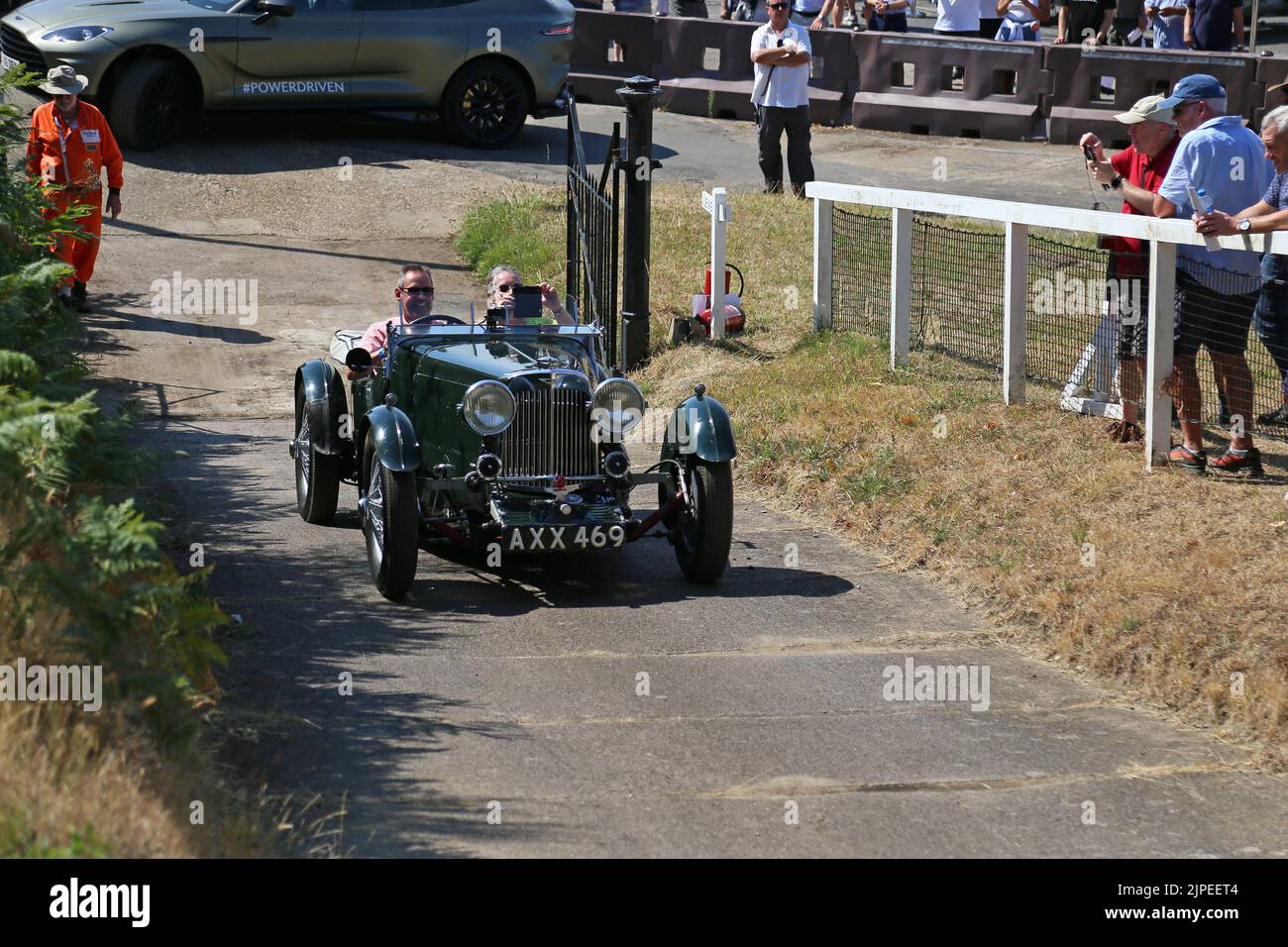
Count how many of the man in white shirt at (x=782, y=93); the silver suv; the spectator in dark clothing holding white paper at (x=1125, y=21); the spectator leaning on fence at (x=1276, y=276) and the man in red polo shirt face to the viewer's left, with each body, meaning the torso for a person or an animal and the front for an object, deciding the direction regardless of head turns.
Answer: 3

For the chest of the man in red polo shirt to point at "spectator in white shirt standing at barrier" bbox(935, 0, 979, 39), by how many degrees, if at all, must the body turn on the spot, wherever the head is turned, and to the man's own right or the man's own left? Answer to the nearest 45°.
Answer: approximately 90° to the man's own right

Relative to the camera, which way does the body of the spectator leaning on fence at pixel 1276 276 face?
to the viewer's left

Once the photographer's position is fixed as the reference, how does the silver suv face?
facing to the left of the viewer

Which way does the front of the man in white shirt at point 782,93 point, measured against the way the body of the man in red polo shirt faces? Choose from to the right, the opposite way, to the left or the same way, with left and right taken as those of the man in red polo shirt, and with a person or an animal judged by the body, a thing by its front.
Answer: to the left

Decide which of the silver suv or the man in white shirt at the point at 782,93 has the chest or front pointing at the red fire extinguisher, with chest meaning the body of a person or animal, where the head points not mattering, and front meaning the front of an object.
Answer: the man in white shirt

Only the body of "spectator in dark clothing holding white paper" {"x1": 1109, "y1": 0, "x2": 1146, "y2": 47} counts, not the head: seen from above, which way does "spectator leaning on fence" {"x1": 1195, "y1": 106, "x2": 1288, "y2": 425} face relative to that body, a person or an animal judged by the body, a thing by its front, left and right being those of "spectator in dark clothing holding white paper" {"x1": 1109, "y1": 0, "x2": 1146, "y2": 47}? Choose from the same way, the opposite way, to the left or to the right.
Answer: to the right

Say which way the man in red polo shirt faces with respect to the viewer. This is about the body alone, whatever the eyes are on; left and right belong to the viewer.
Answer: facing to the left of the viewer

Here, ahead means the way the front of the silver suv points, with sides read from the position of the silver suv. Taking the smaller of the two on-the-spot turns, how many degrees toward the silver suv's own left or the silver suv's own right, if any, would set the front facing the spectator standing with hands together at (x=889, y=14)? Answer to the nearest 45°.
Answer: approximately 135° to the silver suv's own right

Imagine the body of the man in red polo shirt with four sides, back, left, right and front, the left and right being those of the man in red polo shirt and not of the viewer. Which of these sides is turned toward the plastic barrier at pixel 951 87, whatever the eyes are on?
right

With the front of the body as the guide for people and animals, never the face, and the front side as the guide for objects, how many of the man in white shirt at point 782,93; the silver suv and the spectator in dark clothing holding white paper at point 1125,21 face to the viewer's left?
1

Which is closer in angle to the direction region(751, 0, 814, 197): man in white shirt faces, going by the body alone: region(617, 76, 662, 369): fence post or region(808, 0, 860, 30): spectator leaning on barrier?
the fence post

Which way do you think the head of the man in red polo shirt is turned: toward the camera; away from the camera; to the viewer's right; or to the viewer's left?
to the viewer's left

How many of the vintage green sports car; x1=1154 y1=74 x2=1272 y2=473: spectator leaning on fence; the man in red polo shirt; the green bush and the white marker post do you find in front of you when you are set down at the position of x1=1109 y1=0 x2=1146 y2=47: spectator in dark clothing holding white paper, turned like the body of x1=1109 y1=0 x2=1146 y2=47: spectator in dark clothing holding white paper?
5

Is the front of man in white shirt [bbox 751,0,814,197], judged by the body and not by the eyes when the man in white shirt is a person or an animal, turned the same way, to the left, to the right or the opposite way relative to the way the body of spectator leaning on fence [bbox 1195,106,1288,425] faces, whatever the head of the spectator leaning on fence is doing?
to the left

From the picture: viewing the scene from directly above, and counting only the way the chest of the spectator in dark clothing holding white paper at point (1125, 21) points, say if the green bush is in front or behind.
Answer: in front
